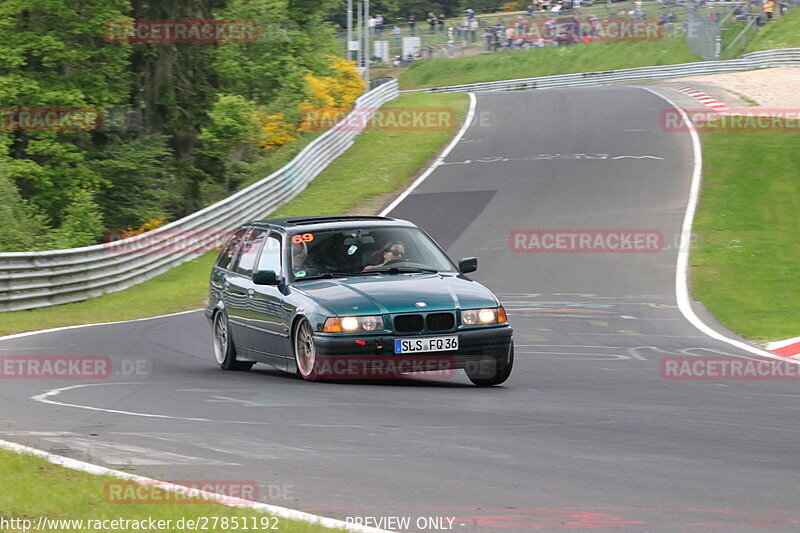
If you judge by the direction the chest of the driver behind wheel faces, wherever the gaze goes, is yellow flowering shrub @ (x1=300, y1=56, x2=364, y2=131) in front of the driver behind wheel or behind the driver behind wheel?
behind

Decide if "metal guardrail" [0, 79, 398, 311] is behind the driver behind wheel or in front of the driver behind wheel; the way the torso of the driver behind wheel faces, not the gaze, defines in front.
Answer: behind

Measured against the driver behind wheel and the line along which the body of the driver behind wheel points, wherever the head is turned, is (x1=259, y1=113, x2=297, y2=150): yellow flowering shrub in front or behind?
behind

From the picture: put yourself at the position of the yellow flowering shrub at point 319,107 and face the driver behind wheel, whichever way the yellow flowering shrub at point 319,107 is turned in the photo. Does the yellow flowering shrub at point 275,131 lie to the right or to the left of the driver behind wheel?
right
